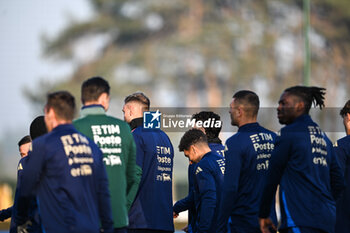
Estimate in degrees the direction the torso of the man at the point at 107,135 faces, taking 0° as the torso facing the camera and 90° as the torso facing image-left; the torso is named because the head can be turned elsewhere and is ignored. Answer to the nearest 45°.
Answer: approximately 180°

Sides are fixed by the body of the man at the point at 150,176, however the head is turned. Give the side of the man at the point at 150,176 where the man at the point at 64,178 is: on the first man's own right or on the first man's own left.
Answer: on the first man's own left

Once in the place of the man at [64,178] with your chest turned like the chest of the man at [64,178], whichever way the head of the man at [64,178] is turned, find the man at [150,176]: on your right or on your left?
on your right

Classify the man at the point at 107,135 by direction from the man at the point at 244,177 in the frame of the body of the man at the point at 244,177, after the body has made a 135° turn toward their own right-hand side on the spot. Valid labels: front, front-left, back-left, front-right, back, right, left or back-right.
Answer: back-right

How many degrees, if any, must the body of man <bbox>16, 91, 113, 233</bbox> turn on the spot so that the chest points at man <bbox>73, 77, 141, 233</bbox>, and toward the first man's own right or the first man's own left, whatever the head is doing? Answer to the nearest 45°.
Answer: approximately 90° to the first man's own right
